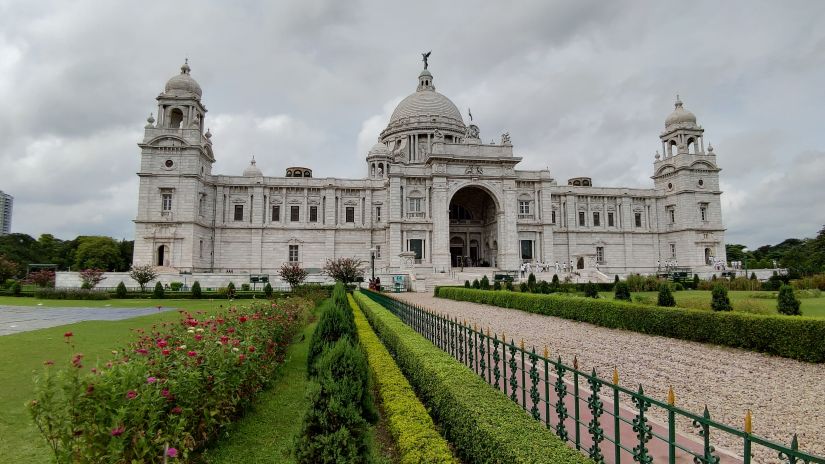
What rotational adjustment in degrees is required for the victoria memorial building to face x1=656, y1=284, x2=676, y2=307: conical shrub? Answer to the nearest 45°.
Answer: approximately 45° to its left

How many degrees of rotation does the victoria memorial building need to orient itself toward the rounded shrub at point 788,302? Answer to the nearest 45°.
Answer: approximately 45° to its left

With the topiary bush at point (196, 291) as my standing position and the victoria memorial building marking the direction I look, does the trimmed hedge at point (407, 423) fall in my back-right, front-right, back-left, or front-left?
back-right

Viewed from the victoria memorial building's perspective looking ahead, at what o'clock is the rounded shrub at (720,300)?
The rounded shrub is roughly at 11 o'clock from the victoria memorial building.

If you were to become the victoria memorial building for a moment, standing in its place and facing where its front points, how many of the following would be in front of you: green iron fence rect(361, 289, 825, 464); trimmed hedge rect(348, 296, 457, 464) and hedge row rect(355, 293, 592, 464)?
3

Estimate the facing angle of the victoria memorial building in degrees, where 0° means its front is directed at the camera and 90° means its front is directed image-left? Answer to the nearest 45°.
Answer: approximately 0°

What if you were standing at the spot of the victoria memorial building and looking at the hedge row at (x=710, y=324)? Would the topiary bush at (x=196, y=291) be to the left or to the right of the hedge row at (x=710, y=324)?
right

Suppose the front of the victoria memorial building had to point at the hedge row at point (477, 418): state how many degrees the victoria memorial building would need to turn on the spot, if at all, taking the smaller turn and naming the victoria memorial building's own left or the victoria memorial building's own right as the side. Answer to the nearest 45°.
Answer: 0° — it already faces it
